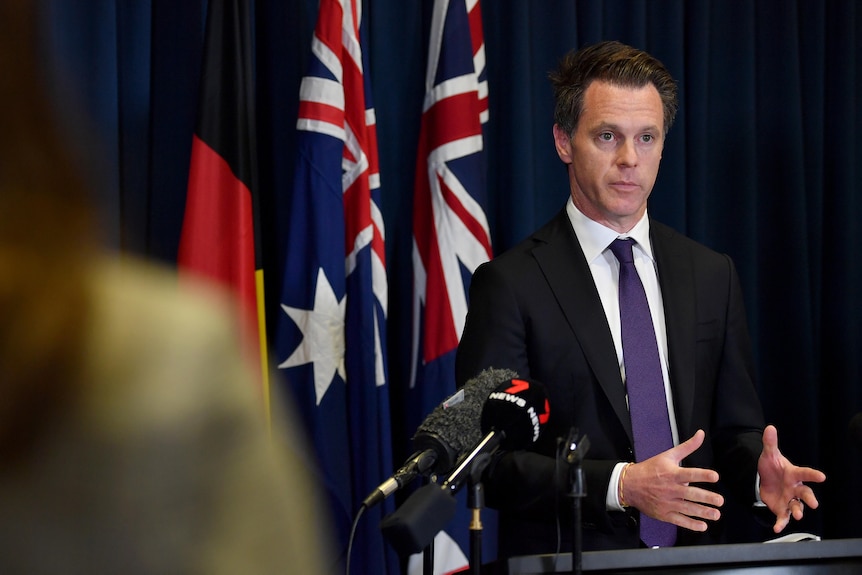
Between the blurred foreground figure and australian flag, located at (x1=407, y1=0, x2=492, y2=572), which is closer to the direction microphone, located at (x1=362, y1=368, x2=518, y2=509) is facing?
the australian flag

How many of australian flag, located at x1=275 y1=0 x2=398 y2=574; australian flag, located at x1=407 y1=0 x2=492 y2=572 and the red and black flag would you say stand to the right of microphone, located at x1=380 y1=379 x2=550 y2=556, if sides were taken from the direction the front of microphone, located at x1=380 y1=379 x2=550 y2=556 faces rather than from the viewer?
0

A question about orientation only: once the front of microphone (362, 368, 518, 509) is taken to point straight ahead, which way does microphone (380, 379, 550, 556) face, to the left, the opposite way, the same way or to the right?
the same way

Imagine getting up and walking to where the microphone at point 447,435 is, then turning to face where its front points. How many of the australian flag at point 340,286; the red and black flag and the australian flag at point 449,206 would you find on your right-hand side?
0

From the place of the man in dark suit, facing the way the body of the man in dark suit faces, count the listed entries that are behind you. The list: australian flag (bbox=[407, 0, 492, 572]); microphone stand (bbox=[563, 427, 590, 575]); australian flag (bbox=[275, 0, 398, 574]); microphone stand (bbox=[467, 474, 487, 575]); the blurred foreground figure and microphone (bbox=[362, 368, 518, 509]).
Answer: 2

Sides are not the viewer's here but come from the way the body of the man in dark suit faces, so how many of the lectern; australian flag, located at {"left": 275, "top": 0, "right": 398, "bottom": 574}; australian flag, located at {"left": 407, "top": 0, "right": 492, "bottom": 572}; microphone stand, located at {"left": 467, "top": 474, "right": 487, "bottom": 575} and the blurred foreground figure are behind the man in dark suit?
2

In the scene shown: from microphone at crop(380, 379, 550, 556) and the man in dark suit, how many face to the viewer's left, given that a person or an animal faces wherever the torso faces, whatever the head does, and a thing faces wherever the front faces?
0

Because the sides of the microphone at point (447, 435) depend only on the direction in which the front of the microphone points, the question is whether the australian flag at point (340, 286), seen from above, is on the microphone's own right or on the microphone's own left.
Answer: on the microphone's own left

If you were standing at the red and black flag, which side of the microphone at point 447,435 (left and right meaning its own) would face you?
left

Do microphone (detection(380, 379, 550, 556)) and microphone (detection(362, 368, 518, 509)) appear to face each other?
no

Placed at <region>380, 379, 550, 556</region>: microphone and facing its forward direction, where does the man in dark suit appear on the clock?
The man in dark suit is roughly at 11 o'clock from the microphone.

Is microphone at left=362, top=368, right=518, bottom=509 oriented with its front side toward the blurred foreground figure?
no

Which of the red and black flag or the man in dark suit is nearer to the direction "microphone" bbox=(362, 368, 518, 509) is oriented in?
the man in dark suit

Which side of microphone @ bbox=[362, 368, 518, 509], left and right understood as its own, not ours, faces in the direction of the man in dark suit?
front

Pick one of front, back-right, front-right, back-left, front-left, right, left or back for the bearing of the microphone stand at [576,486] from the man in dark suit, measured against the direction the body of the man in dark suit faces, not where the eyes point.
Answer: front-right

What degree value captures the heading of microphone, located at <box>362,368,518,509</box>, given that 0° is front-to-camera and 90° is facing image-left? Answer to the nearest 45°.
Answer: approximately 225°

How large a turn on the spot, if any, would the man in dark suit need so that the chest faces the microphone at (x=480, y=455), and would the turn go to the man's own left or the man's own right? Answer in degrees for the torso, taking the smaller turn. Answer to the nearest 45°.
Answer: approximately 45° to the man's own right

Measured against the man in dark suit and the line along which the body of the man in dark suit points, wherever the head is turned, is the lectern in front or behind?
in front
